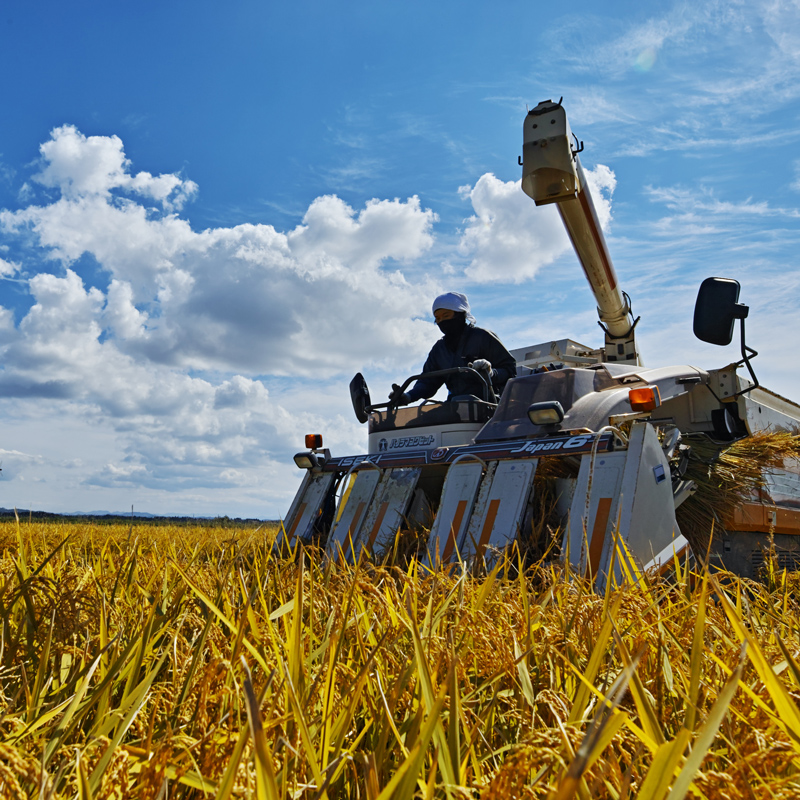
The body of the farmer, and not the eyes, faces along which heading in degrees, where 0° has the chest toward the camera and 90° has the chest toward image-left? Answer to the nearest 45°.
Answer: approximately 45°

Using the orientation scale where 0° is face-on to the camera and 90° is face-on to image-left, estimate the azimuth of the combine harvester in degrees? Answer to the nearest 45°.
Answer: approximately 45°
